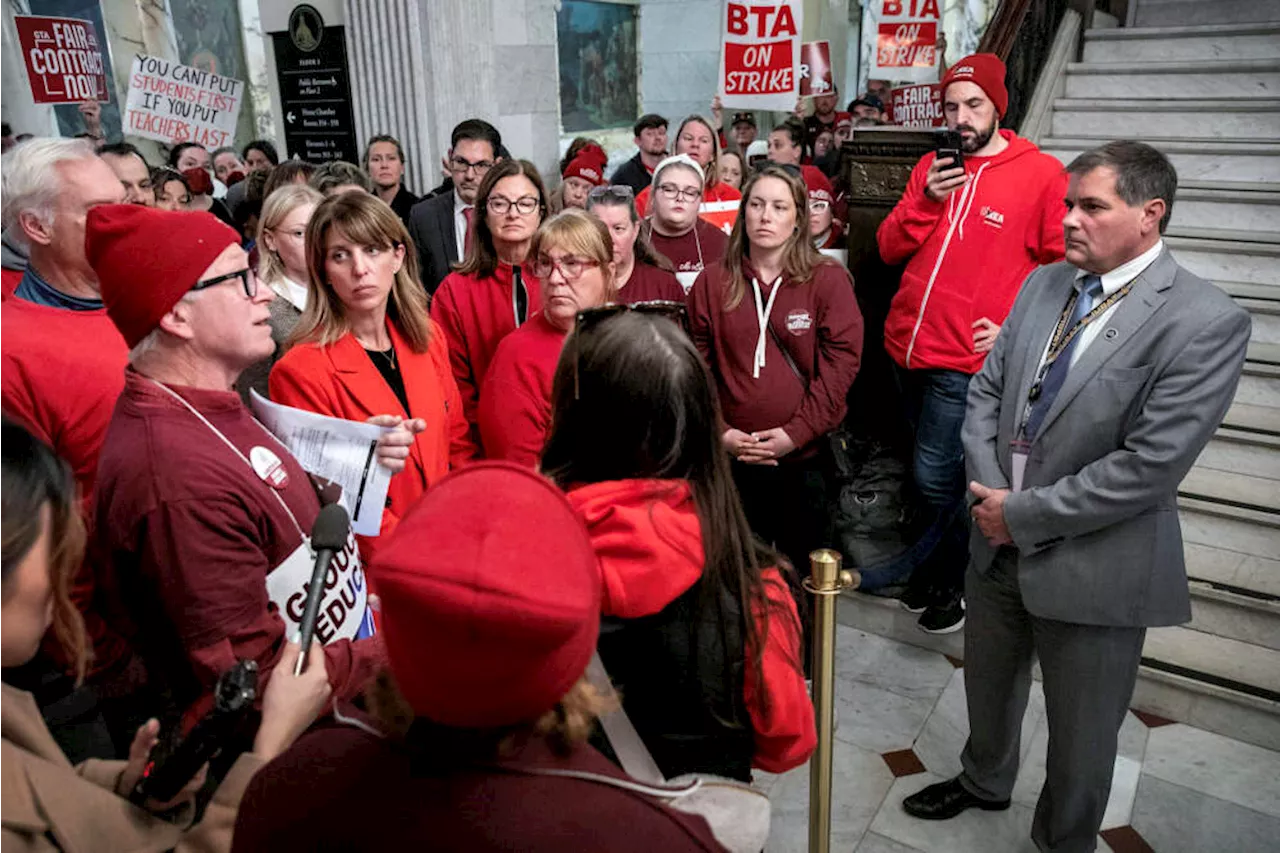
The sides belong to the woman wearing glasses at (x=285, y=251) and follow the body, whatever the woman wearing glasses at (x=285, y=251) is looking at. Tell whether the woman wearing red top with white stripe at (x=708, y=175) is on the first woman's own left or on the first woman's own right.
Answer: on the first woman's own left

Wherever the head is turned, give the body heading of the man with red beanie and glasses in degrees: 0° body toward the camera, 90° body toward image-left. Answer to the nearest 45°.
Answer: approximately 270°

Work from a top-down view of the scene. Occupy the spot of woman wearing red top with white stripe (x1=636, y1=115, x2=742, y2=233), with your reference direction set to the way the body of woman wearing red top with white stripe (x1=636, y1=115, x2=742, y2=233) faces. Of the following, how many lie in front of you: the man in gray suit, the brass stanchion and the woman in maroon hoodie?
3

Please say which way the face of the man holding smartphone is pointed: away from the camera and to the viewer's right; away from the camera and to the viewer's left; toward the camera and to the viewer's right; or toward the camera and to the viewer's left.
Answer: toward the camera and to the viewer's left

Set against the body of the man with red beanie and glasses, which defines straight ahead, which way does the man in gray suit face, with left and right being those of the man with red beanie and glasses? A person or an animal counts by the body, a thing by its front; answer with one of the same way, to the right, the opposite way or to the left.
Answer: the opposite way

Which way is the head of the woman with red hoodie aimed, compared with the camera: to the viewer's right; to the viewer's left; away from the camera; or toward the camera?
away from the camera

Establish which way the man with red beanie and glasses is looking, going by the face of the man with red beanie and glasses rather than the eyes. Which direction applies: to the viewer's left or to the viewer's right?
to the viewer's right

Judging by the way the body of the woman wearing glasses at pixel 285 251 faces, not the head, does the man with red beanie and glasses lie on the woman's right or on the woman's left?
on the woman's right
